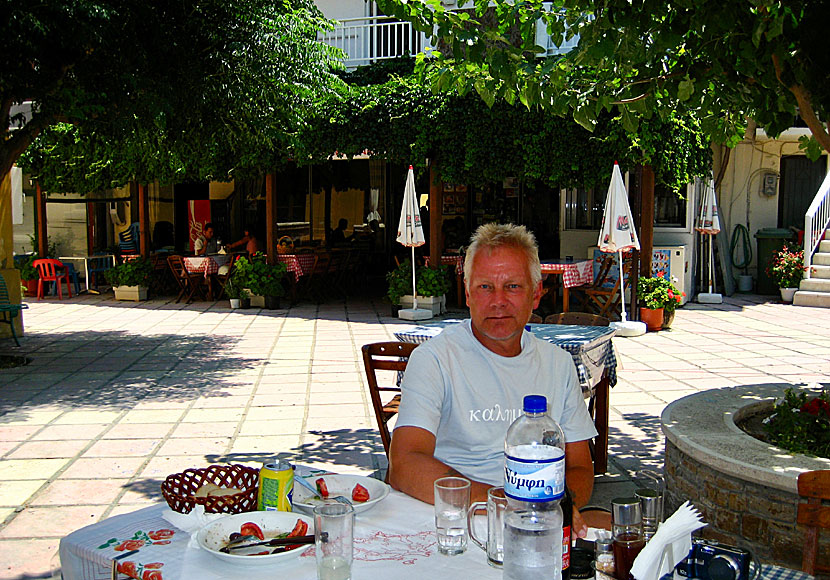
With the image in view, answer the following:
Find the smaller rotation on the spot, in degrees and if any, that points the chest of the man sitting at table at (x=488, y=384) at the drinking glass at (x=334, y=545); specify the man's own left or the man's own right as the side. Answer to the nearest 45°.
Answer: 0° — they already face it

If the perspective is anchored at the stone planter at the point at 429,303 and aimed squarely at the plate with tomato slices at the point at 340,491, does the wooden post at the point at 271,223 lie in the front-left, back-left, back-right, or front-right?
back-right

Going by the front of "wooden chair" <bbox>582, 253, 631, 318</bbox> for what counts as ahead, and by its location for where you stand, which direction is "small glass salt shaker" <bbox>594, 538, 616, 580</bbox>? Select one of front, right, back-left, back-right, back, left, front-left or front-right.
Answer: left

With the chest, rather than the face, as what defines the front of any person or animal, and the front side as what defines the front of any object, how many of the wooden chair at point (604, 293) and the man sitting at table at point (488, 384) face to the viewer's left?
1

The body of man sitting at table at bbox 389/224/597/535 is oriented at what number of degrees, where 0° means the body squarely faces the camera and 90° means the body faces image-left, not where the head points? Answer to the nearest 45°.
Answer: approximately 0°

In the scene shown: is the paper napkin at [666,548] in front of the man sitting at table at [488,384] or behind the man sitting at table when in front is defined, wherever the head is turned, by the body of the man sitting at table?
in front

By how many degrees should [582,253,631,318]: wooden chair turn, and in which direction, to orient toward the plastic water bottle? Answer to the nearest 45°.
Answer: approximately 90° to its left

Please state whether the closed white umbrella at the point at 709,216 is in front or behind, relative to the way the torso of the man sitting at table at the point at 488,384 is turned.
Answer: behind

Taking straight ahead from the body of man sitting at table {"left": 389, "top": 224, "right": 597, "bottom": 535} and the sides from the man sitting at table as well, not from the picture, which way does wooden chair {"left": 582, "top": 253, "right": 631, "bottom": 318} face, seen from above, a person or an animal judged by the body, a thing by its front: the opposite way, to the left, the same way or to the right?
to the right

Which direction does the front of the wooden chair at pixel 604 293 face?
to the viewer's left

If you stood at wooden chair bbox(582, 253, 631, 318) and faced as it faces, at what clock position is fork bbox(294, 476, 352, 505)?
The fork is roughly at 9 o'clock from the wooden chair.

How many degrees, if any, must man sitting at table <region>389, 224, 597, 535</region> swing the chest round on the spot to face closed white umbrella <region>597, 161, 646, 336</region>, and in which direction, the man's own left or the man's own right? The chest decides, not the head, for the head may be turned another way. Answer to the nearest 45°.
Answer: approximately 180°

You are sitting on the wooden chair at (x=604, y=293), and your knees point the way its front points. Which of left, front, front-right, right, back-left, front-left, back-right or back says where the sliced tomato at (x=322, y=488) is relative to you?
left
